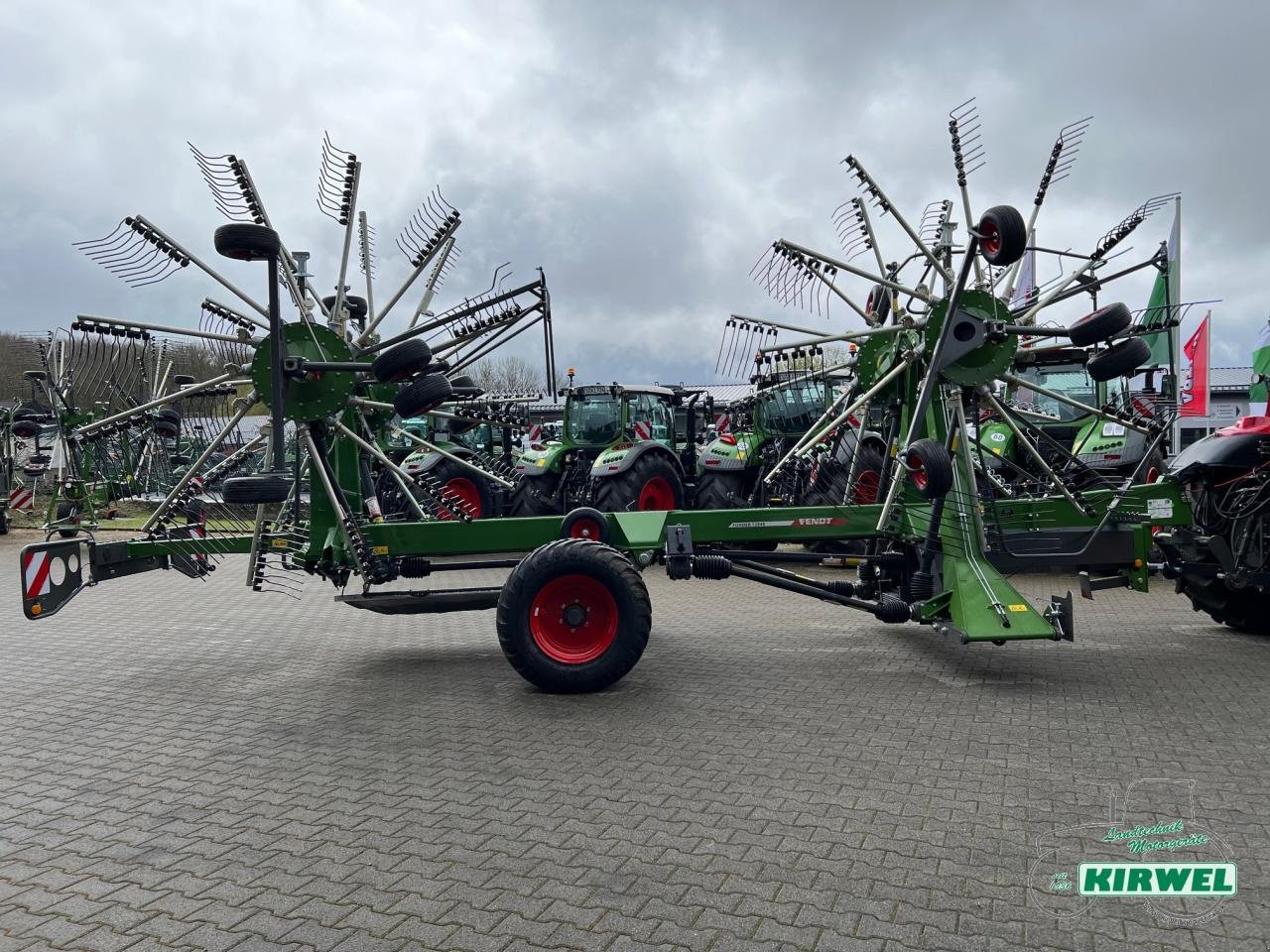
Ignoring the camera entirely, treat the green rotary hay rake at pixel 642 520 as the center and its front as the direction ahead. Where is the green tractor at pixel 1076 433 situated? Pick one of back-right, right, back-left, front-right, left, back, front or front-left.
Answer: front-left

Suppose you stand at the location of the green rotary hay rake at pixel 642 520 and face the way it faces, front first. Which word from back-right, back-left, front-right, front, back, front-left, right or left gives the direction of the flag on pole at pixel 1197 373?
front-left

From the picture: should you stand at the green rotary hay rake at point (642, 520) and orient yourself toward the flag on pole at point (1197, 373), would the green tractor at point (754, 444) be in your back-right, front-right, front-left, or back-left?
front-left

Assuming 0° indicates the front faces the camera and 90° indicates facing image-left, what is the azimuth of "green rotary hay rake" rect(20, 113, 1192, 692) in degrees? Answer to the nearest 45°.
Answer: approximately 270°

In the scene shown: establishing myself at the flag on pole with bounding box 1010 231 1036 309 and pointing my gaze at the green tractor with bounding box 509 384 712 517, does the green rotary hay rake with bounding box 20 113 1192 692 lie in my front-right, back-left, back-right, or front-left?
front-left
